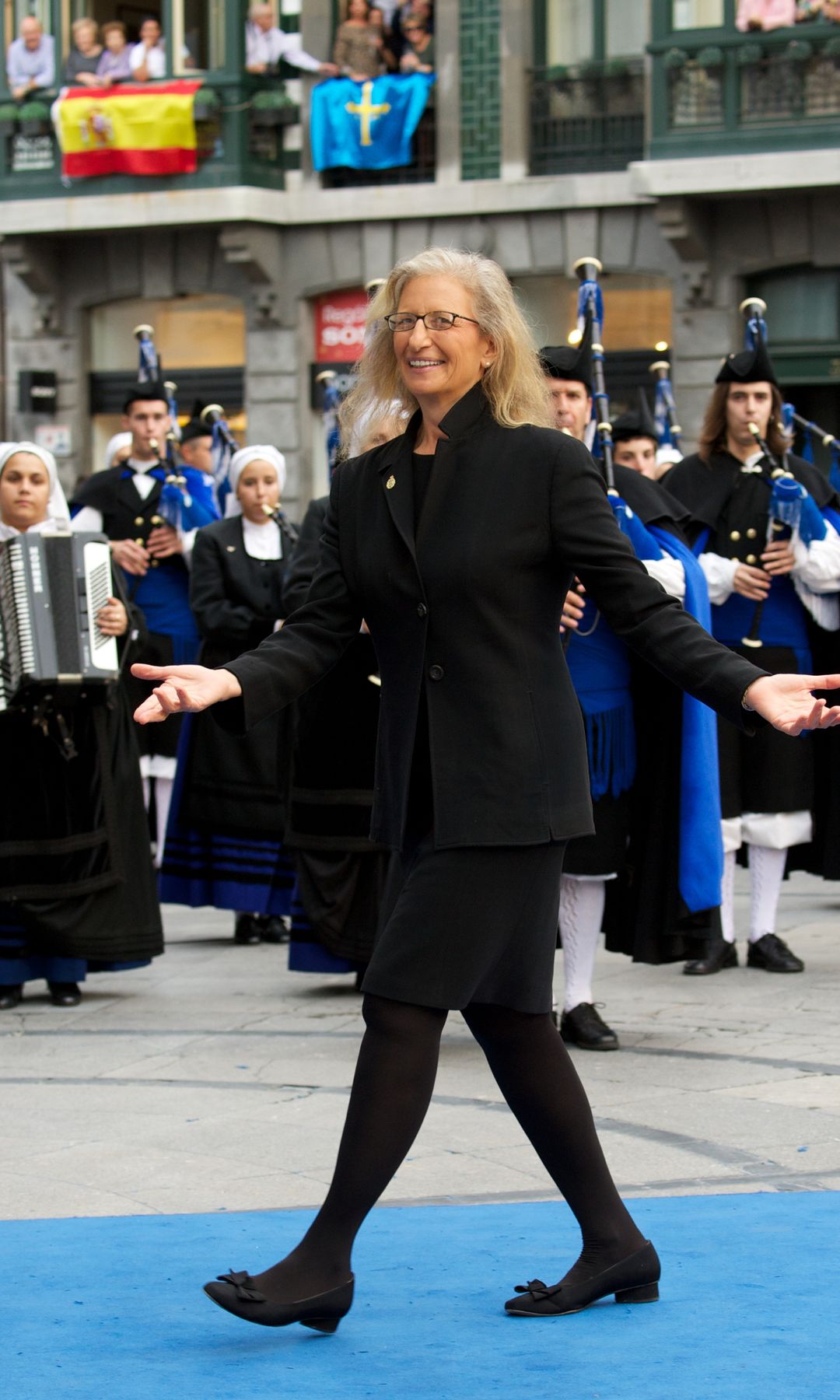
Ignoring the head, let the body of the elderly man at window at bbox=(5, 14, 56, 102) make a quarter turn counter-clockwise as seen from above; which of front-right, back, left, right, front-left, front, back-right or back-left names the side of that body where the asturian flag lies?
front-right

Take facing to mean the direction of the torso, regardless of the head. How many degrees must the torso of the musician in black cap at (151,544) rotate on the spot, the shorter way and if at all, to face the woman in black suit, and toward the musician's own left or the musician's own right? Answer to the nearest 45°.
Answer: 0° — they already face them

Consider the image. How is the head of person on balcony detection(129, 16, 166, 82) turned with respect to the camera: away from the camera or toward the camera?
toward the camera

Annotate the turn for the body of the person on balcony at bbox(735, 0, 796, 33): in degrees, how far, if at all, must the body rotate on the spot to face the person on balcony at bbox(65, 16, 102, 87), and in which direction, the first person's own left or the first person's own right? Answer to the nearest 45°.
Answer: approximately 90° to the first person's own right

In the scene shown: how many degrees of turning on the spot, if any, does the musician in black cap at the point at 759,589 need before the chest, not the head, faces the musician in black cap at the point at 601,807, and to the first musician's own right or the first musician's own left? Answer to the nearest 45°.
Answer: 0° — they already face them

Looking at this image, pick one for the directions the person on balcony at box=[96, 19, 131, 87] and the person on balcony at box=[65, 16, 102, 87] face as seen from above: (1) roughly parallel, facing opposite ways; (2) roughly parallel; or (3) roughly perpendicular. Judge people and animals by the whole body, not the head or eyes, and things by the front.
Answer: roughly parallel

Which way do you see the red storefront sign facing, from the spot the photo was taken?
facing the viewer

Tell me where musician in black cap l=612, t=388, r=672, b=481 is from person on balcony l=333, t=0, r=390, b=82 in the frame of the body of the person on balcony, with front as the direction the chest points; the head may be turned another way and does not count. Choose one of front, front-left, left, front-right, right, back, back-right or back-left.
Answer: front

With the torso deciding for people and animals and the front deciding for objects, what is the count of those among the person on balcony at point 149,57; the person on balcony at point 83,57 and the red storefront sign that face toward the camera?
3

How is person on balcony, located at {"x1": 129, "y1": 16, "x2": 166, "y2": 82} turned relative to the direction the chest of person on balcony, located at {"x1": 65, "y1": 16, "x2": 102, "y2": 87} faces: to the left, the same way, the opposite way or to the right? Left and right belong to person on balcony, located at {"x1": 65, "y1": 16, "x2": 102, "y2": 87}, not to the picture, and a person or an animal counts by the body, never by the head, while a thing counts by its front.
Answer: the same way

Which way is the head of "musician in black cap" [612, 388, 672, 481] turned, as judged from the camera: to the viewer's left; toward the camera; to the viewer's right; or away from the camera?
toward the camera

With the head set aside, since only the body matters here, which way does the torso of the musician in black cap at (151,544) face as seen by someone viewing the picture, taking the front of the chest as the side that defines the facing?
toward the camera

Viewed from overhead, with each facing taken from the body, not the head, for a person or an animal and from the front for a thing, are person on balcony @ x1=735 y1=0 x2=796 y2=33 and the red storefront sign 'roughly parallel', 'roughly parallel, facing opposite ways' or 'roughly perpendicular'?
roughly parallel

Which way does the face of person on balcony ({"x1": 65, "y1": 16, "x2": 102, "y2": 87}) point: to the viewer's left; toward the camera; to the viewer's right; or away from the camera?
toward the camera

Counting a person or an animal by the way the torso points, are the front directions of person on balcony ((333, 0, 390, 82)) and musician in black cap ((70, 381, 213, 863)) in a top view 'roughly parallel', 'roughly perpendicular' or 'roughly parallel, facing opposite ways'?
roughly parallel

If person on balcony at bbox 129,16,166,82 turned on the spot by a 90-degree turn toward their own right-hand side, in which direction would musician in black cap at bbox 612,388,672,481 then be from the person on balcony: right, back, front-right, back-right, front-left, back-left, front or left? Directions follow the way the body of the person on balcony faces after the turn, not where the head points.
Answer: left

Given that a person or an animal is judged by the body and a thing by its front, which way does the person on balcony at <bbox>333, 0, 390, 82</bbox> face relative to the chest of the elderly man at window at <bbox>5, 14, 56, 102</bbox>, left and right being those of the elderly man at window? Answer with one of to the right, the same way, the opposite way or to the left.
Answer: the same way

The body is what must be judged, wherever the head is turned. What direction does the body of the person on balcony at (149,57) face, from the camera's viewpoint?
toward the camera
